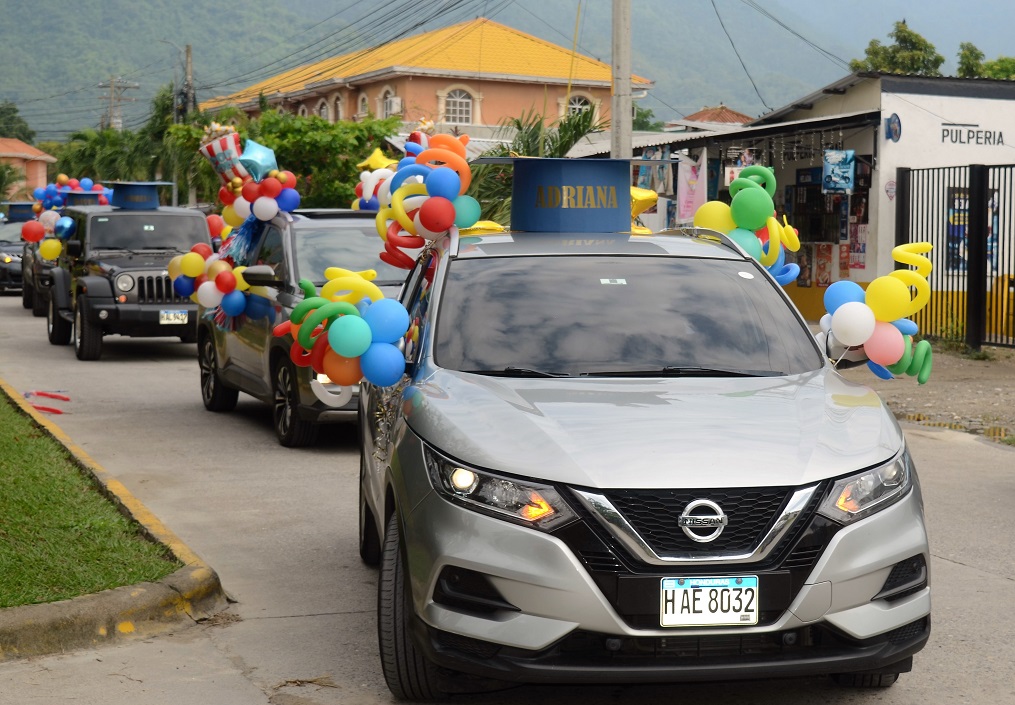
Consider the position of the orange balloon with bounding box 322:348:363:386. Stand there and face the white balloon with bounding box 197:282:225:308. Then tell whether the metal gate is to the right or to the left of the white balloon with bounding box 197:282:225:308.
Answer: right

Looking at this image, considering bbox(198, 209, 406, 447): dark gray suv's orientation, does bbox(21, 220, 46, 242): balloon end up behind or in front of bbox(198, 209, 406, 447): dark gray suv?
behind

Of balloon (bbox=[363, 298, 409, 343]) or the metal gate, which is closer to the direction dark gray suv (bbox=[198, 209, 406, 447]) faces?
the balloon

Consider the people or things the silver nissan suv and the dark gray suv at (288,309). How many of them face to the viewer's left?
0

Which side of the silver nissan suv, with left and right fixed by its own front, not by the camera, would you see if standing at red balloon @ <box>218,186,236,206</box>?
back
